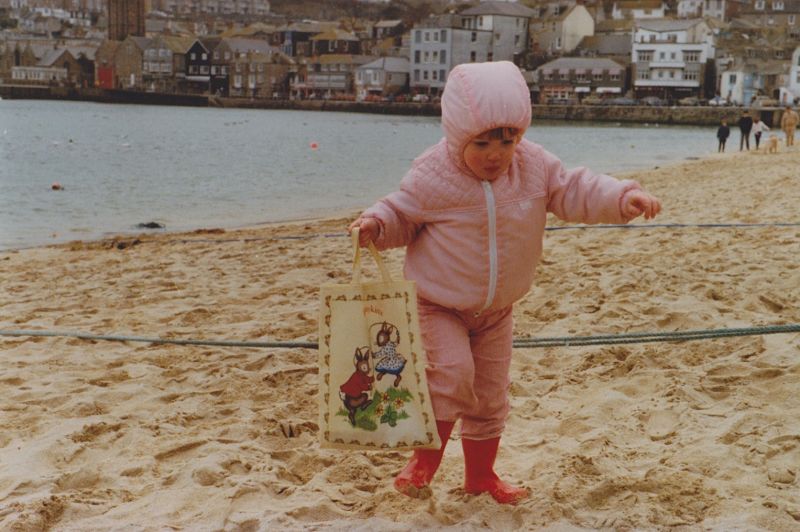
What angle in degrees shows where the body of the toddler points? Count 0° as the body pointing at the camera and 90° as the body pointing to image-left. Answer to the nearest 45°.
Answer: approximately 0°

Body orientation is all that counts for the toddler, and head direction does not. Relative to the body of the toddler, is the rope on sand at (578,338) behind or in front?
behind
